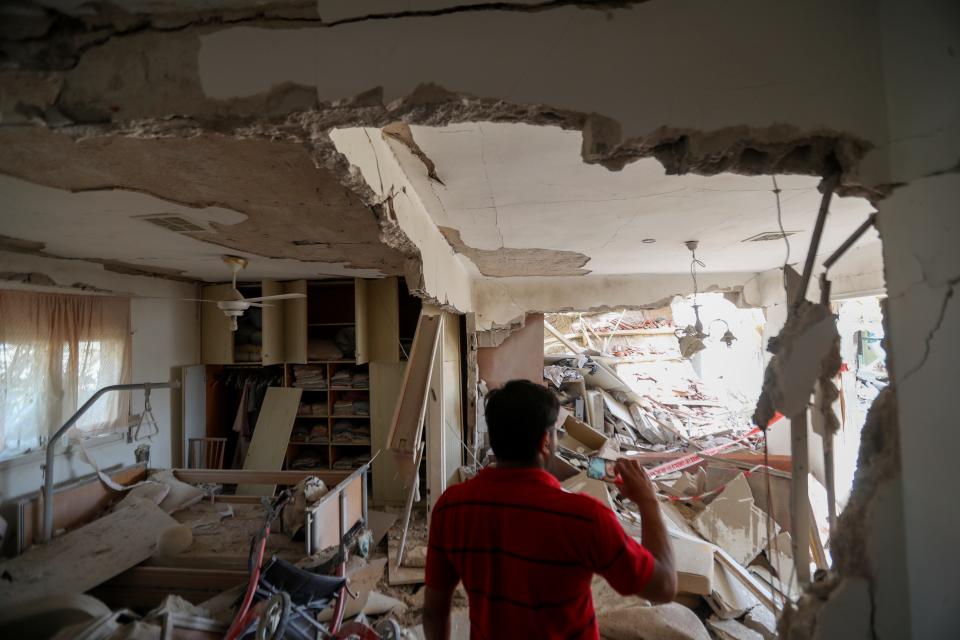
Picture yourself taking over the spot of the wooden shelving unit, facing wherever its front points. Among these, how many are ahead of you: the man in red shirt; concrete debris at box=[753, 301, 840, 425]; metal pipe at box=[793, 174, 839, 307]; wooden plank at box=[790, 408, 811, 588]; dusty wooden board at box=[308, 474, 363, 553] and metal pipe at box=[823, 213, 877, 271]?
6

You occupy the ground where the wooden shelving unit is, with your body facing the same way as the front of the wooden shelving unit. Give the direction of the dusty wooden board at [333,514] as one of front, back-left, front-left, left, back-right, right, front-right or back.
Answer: front

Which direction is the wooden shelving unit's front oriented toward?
toward the camera

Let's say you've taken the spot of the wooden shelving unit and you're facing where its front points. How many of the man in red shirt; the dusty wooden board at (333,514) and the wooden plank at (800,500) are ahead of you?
3

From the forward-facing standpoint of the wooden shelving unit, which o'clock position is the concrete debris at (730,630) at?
The concrete debris is roughly at 11 o'clock from the wooden shelving unit.

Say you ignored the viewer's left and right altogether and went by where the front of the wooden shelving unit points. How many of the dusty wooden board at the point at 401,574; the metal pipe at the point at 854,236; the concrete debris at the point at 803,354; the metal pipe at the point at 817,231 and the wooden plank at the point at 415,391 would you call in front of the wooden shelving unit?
5

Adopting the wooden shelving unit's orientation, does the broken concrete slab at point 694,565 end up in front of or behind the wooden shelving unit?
in front

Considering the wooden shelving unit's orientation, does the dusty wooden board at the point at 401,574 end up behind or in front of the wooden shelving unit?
in front

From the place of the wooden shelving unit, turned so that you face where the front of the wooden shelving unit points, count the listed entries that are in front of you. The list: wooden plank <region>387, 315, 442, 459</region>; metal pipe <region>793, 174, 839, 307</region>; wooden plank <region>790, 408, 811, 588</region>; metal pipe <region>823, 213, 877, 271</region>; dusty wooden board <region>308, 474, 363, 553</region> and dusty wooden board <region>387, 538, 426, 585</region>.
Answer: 6

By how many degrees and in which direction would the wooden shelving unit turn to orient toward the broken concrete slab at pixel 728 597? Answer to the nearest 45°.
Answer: approximately 45° to its left

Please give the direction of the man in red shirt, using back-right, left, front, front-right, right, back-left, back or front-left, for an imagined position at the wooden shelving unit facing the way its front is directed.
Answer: front

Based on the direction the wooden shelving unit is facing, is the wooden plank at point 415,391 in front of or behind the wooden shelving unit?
in front

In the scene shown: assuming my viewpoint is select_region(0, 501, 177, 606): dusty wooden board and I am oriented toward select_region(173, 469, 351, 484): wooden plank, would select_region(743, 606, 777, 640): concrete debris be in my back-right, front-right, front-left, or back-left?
front-right

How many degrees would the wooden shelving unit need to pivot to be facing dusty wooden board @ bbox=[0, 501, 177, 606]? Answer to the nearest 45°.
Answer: approximately 45° to its right
